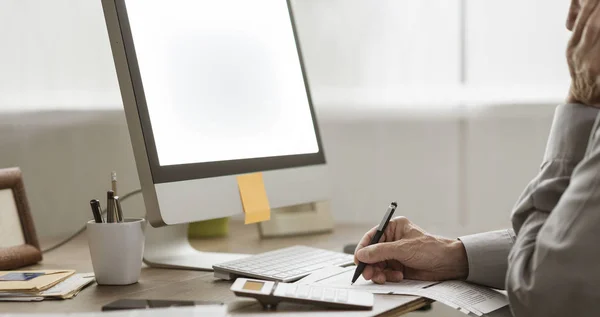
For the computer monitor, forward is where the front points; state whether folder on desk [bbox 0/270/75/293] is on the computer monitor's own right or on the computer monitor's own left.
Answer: on the computer monitor's own right

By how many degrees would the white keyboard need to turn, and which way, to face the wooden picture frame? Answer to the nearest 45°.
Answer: approximately 135° to its right

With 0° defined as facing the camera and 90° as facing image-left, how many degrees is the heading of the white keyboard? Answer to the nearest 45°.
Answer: approximately 315°

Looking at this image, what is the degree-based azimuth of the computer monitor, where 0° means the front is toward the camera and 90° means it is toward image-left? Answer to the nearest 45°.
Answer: approximately 315°

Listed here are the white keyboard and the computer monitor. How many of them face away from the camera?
0
